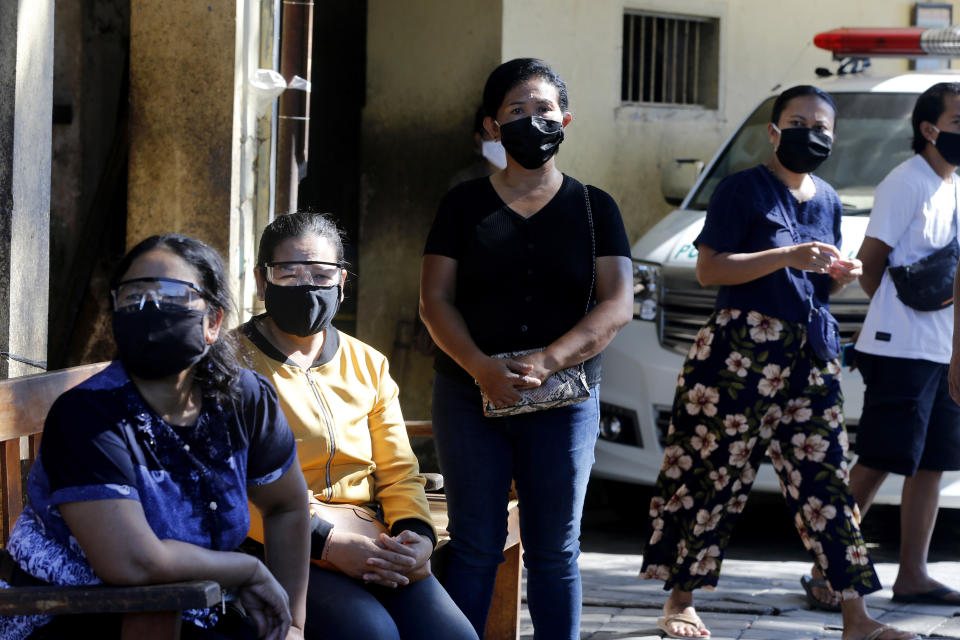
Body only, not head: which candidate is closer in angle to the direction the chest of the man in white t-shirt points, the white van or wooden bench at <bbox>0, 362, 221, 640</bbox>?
the wooden bench

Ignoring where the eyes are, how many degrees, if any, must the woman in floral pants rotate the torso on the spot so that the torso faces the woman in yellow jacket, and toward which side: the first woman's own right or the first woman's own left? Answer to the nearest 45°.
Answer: approximately 90° to the first woman's own right

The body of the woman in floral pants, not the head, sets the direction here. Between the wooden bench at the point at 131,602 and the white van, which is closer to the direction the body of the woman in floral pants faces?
the wooden bench

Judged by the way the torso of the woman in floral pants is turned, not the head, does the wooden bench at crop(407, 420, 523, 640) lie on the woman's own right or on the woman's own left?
on the woman's own right

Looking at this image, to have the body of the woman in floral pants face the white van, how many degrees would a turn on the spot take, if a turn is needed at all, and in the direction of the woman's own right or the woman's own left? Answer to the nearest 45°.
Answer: approximately 135° to the woman's own left

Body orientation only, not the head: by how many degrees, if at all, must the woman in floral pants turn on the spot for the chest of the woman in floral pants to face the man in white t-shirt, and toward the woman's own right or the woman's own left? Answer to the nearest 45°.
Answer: approximately 90° to the woman's own left

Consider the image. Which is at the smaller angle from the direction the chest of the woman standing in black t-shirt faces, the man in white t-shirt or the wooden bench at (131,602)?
the wooden bench
